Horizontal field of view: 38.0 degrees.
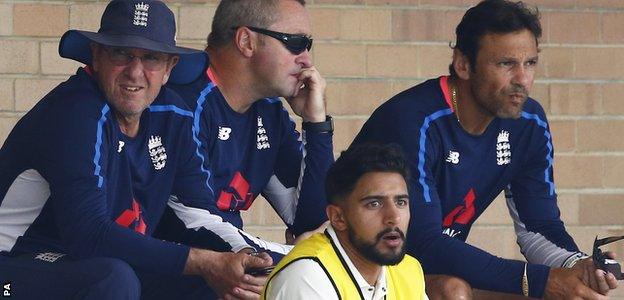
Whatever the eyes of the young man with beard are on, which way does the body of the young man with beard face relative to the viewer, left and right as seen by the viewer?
facing the viewer and to the right of the viewer

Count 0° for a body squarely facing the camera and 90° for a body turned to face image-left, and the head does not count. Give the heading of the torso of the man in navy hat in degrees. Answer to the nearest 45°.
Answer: approximately 315°

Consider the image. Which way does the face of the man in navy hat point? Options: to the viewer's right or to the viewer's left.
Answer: to the viewer's right
